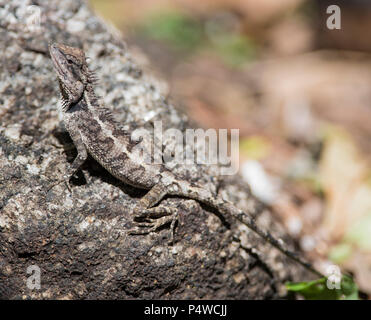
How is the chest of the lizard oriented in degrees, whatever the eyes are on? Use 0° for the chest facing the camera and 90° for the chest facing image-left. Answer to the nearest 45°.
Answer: approximately 90°

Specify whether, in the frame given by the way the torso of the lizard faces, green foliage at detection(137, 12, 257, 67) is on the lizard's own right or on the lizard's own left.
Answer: on the lizard's own right

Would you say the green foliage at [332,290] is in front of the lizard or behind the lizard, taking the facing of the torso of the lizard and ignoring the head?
behind
